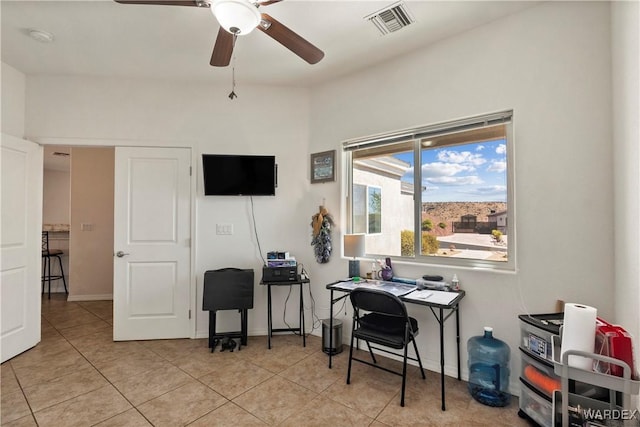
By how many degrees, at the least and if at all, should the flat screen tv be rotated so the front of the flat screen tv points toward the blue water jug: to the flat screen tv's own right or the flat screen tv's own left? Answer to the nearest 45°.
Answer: approximately 45° to the flat screen tv's own left

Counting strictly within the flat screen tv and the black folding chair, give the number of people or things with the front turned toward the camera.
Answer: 1

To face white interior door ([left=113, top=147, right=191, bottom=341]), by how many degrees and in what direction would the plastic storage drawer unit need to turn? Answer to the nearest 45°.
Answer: approximately 45° to its right

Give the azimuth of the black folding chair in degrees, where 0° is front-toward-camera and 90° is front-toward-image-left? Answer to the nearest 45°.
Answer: approximately 225°

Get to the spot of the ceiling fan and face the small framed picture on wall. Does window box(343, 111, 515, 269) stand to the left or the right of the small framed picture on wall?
right

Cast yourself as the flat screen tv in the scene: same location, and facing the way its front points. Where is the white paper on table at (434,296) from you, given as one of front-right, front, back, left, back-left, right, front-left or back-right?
front-left

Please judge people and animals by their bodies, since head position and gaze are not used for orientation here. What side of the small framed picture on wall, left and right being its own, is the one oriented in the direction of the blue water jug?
left

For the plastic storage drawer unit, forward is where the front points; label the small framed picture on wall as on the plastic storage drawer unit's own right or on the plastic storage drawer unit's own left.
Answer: on the plastic storage drawer unit's own right

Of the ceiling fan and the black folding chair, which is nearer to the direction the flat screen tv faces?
the ceiling fan

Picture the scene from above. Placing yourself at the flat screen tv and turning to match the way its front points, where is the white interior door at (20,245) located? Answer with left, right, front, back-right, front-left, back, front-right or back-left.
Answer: right
